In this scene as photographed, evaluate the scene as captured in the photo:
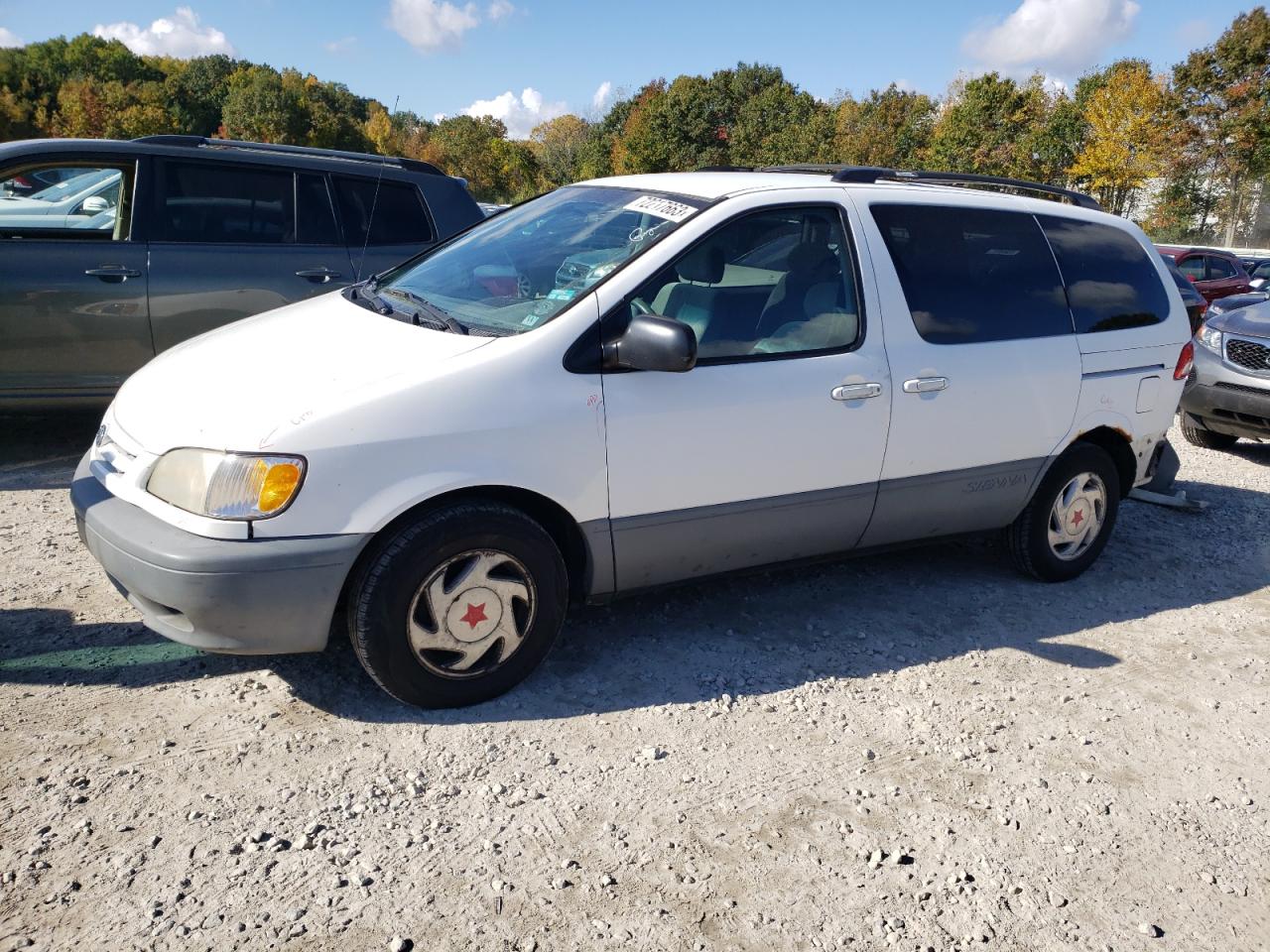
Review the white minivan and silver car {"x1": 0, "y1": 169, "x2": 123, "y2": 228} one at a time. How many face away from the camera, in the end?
0

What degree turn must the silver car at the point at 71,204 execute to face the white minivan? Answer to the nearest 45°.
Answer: approximately 90° to its left

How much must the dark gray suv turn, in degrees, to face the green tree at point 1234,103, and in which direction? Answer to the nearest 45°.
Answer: approximately 135° to its right

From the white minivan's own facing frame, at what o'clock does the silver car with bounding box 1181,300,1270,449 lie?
The silver car is roughly at 6 o'clock from the white minivan.

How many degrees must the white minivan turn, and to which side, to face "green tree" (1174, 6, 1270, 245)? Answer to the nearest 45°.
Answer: approximately 180°

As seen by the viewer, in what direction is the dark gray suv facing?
to the viewer's left
